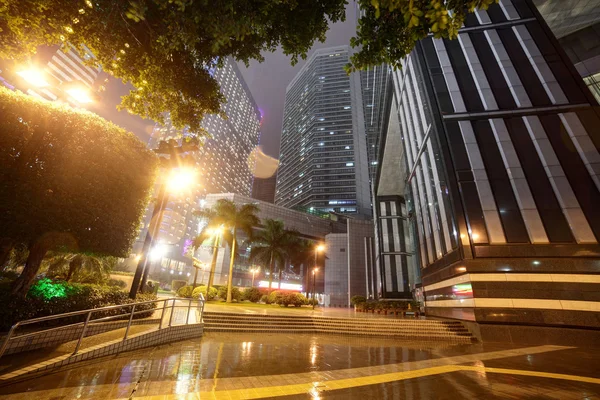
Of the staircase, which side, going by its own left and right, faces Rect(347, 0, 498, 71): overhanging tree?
front

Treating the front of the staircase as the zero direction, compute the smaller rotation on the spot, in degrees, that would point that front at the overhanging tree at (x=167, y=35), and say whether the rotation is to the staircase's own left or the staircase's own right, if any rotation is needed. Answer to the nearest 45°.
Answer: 0° — it already faces it

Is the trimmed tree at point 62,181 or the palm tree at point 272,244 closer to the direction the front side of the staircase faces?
the trimmed tree

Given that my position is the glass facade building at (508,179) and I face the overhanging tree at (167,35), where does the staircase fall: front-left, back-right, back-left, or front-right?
front-right

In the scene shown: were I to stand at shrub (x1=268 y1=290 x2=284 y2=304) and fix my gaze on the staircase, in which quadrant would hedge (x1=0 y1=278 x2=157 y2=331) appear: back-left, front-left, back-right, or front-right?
front-right

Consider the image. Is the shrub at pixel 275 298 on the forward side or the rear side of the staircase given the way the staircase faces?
on the rear side

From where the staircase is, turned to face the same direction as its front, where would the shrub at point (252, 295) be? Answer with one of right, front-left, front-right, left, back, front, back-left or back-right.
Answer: back-right

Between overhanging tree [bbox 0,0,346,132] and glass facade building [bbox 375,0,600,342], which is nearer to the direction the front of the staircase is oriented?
the overhanging tree

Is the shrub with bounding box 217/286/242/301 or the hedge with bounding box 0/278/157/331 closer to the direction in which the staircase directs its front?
the hedge

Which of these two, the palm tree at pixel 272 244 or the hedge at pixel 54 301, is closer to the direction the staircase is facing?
the hedge

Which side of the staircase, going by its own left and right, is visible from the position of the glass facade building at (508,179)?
left

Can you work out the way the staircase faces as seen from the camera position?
facing the viewer
